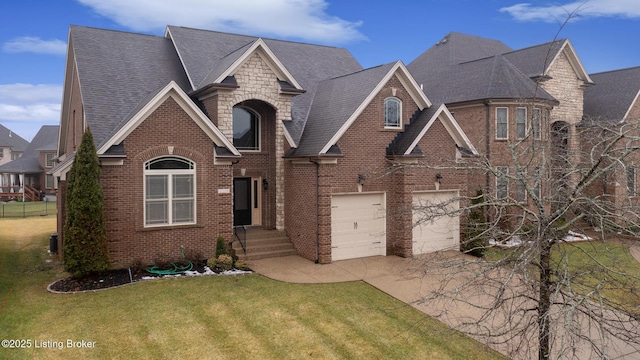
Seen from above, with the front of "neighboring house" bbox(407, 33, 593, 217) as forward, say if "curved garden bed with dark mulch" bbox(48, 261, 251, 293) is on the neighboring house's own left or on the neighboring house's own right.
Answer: on the neighboring house's own right

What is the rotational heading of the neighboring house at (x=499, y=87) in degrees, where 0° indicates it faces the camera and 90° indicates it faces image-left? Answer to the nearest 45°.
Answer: approximately 315°

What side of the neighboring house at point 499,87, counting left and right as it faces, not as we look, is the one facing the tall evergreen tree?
right

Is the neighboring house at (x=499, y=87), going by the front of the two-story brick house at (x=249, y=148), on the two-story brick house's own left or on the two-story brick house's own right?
on the two-story brick house's own left

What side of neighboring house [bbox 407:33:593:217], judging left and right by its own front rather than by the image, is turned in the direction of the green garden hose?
right

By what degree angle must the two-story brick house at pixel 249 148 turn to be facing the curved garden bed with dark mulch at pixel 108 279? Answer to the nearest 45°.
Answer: approximately 90° to its right

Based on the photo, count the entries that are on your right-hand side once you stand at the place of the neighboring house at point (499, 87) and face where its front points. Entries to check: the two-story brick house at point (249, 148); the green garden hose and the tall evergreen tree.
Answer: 3
